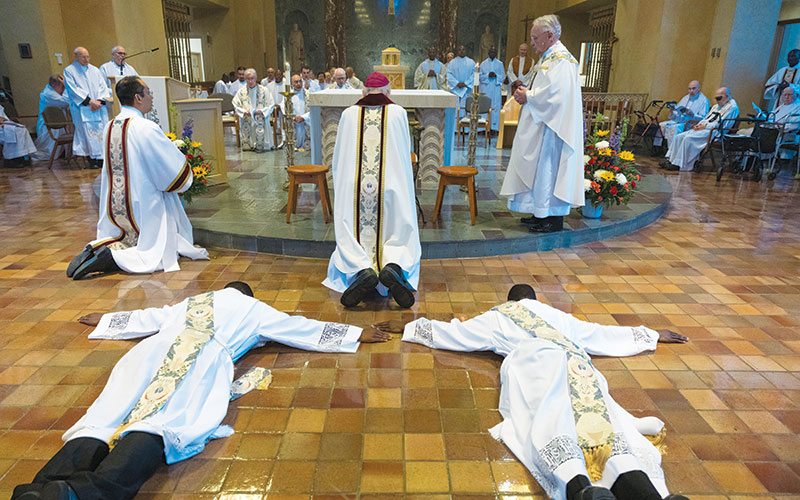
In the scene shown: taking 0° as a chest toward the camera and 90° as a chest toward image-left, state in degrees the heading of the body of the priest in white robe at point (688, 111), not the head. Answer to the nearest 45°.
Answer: approximately 45°

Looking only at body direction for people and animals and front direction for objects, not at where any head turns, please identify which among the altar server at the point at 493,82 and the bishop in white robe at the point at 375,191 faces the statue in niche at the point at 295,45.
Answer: the bishop in white robe

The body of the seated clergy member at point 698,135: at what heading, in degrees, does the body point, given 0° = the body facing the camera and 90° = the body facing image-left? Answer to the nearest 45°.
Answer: approximately 45°

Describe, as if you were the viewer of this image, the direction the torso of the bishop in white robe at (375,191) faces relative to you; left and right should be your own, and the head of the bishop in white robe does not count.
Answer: facing away from the viewer

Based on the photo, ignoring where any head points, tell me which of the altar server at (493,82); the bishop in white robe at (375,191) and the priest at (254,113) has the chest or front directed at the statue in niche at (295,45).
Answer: the bishop in white robe

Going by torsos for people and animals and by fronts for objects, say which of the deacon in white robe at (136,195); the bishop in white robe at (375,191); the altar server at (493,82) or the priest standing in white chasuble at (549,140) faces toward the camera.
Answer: the altar server

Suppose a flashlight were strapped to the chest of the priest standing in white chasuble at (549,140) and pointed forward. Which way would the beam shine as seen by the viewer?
to the viewer's left

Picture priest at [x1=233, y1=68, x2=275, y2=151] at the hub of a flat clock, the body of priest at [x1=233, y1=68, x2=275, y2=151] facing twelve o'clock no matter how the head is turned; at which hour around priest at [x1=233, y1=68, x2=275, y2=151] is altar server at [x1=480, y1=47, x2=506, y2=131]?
altar server at [x1=480, y1=47, x2=506, y2=131] is roughly at 8 o'clock from priest at [x1=233, y1=68, x2=275, y2=151].

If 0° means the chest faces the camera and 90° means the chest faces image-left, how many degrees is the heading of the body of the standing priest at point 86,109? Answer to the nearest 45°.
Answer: approximately 315°

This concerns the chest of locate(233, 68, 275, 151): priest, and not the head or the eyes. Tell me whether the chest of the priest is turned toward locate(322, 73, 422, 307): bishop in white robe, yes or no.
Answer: yes

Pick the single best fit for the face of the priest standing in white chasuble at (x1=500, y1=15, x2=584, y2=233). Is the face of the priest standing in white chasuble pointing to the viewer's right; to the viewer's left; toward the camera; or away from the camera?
to the viewer's left

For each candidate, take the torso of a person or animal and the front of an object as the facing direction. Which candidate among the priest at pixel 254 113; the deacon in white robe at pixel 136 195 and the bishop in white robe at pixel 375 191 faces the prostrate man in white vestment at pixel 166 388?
the priest

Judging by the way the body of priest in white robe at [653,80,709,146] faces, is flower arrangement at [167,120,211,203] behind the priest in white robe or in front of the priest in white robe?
in front

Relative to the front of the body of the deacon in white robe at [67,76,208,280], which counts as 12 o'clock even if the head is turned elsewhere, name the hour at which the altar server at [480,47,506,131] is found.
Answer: The altar server is roughly at 12 o'clock from the deacon in white robe.

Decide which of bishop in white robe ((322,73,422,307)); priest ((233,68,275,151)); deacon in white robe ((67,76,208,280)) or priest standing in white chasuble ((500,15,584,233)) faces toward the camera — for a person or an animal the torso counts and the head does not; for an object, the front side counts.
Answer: the priest ((233,68,275,151))

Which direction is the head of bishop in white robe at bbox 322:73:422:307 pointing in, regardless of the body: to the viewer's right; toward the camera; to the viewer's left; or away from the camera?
away from the camera

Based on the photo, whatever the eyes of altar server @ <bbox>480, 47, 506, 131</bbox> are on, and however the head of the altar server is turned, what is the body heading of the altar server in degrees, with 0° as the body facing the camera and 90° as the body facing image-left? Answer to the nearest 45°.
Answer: approximately 0°
